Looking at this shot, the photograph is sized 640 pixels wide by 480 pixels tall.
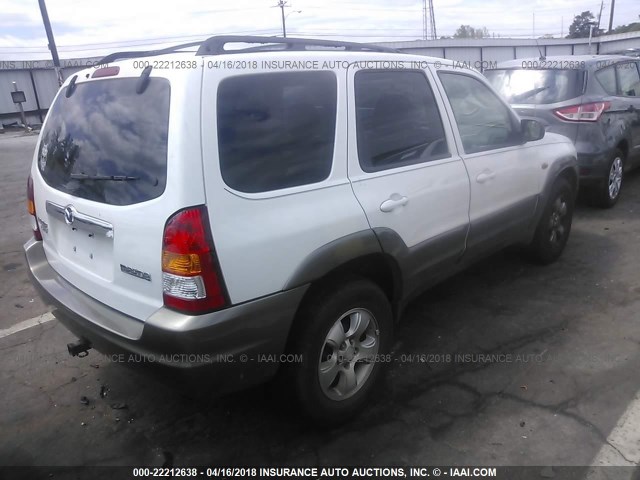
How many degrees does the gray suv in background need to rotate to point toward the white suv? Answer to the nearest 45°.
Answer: approximately 135° to its right

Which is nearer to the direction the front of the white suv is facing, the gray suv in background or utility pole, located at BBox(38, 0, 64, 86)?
the gray suv in background

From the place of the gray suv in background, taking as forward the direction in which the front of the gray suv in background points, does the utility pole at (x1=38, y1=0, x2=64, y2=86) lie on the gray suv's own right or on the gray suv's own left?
on the gray suv's own left

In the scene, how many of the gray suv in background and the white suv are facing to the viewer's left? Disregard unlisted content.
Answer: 0

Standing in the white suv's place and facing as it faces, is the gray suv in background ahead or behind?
ahead

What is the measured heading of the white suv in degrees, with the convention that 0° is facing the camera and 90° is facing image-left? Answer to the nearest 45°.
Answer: approximately 225°

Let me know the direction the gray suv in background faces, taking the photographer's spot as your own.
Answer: facing away from the viewer and to the right of the viewer
